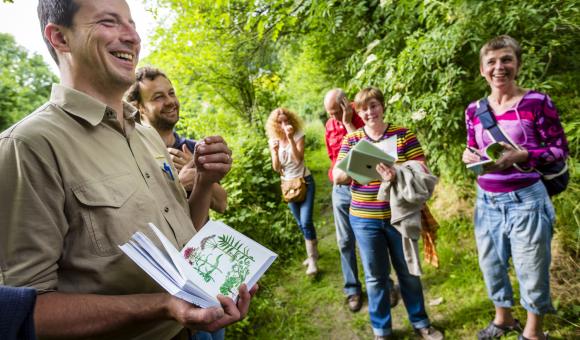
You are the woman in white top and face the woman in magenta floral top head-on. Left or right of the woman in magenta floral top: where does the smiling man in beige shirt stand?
right

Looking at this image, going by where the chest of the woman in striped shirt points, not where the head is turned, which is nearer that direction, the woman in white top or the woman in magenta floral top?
the woman in magenta floral top

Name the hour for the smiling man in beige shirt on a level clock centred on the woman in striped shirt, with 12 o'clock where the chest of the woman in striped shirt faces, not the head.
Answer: The smiling man in beige shirt is roughly at 1 o'clock from the woman in striped shirt.

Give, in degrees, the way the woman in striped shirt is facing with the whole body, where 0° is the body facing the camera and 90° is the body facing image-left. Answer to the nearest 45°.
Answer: approximately 0°

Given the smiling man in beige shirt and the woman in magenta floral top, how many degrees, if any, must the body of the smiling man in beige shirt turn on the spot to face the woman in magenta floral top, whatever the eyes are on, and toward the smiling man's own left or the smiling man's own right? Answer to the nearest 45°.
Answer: approximately 45° to the smiling man's own left

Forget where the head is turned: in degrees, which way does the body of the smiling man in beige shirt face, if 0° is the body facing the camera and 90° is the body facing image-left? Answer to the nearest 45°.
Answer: approximately 315°

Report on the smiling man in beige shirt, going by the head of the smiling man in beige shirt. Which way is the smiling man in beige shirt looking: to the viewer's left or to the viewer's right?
to the viewer's right

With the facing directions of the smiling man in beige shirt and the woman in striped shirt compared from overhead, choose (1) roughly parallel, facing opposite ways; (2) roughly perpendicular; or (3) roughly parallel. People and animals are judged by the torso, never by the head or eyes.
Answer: roughly perpendicular

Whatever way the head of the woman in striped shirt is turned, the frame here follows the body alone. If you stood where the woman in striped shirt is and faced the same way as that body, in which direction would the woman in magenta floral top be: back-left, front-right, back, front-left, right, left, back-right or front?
left

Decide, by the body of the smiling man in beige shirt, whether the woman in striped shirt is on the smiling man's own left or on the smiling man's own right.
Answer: on the smiling man's own left

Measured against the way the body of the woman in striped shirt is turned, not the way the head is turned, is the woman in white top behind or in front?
behind

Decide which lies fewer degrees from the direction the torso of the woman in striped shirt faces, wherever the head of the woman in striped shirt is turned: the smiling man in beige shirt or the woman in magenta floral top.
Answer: the smiling man in beige shirt
